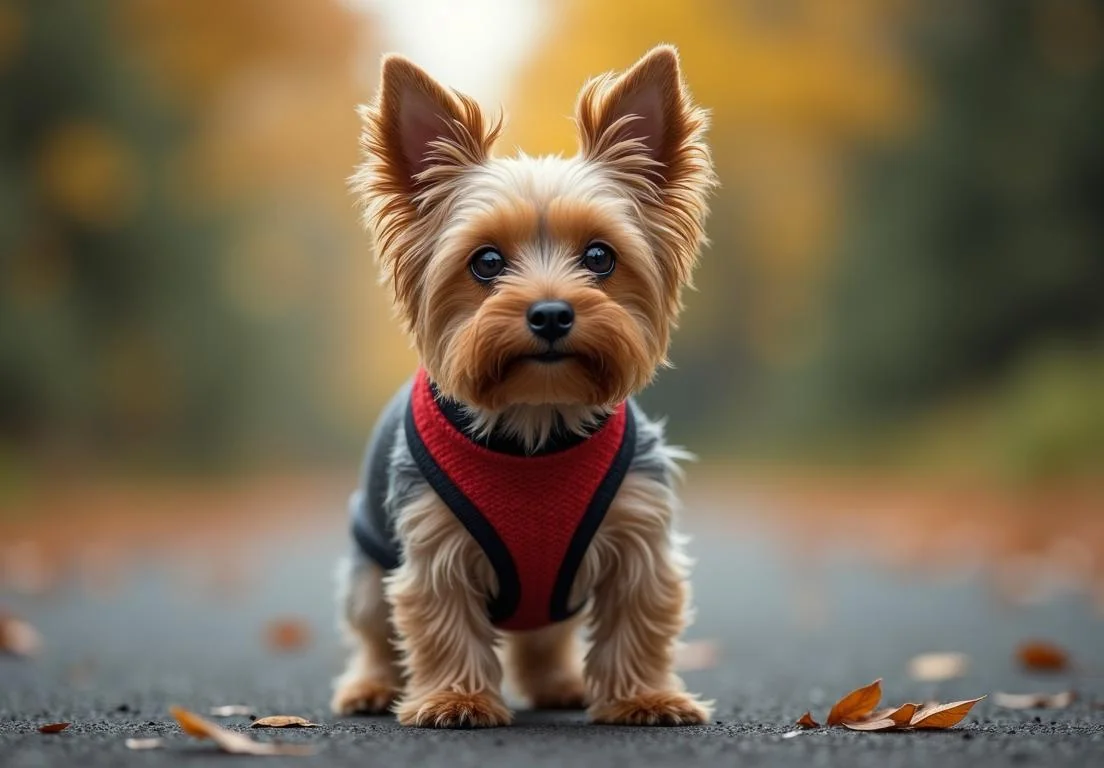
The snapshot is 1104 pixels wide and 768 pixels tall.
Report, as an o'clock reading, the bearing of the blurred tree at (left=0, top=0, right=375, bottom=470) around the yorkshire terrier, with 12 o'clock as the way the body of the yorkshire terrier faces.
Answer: The blurred tree is roughly at 5 o'clock from the yorkshire terrier.

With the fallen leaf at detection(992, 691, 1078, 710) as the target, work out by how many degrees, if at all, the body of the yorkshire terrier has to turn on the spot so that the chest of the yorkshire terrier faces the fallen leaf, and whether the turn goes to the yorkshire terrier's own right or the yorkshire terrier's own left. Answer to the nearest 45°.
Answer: approximately 90° to the yorkshire terrier's own left

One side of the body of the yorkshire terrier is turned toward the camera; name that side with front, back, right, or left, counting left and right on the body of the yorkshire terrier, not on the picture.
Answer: front

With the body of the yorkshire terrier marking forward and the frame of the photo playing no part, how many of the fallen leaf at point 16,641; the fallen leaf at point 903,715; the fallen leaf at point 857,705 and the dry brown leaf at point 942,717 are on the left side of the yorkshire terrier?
3

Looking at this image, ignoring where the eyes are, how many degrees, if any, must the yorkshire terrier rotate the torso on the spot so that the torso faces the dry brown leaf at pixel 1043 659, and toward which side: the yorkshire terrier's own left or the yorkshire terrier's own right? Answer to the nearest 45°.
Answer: approximately 135° to the yorkshire terrier's own left

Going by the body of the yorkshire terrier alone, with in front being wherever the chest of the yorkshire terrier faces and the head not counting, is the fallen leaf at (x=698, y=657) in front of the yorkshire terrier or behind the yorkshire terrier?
behind

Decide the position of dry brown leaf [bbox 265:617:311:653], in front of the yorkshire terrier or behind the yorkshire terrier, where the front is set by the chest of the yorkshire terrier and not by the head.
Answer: behind

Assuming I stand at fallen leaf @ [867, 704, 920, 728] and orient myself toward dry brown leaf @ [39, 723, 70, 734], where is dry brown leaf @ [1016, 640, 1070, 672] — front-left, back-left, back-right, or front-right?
back-right

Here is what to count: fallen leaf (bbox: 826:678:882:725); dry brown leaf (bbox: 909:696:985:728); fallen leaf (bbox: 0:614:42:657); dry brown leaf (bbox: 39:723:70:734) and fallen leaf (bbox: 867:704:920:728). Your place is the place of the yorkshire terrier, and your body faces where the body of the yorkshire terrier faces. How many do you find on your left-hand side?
3

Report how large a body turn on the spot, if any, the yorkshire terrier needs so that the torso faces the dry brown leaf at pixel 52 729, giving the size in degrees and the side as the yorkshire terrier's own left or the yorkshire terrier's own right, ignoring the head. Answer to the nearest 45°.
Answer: approximately 90° to the yorkshire terrier's own right

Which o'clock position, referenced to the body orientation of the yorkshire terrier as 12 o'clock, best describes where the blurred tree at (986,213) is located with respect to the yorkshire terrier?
The blurred tree is roughly at 7 o'clock from the yorkshire terrier.

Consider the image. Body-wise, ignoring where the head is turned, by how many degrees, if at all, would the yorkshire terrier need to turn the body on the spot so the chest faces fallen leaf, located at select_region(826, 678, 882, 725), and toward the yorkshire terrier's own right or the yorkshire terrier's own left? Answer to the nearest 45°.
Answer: approximately 90° to the yorkshire terrier's own left

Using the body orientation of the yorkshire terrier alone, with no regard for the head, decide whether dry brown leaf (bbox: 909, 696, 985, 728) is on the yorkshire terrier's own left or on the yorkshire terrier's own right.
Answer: on the yorkshire terrier's own left

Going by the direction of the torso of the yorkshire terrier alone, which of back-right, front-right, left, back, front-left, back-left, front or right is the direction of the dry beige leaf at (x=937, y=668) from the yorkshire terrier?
back-left
